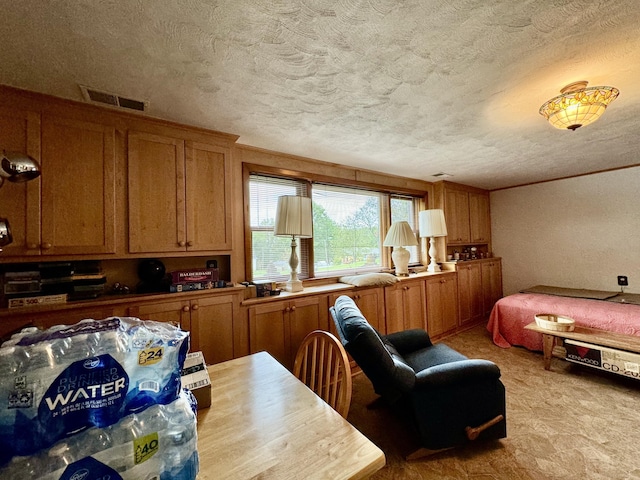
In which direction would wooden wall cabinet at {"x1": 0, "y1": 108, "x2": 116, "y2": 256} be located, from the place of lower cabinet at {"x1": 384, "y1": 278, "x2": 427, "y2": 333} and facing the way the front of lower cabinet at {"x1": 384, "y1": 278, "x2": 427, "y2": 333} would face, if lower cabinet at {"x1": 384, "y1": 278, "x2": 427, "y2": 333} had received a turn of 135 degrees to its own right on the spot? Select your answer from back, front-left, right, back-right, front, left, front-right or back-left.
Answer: front-left

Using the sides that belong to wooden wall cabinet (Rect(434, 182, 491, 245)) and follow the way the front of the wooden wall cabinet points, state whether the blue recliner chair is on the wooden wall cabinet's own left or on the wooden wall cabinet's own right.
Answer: on the wooden wall cabinet's own right

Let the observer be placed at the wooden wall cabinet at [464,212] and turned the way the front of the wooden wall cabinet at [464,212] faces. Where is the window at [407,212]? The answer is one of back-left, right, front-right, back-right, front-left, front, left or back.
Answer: right

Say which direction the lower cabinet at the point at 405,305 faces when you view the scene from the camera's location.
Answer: facing the viewer and to the right of the viewer

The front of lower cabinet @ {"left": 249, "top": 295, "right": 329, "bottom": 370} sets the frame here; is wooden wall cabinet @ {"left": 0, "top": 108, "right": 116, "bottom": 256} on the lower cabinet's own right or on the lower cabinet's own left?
on the lower cabinet's own right

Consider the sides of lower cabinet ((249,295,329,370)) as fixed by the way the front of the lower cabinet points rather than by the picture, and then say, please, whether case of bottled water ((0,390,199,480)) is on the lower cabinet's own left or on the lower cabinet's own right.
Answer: on the lower cabinet's own right

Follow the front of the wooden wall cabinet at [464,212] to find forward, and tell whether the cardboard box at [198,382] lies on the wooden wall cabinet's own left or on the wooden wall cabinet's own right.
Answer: on the wooden wall cabinet's own right

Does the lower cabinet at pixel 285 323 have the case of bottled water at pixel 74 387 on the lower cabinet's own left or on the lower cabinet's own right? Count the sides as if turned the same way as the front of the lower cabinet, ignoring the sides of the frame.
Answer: on the lower cabinet's own right

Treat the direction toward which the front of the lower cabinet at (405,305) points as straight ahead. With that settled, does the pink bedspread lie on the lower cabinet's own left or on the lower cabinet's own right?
on the lower cabinet's own left

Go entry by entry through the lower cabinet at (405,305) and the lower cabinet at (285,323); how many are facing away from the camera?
0

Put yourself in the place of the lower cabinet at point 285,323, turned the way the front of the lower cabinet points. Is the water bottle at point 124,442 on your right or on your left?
on your right

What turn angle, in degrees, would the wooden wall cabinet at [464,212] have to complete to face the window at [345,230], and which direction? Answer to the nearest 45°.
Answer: approximately 90° to its right

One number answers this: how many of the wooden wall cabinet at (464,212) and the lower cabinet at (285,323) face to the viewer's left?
0
